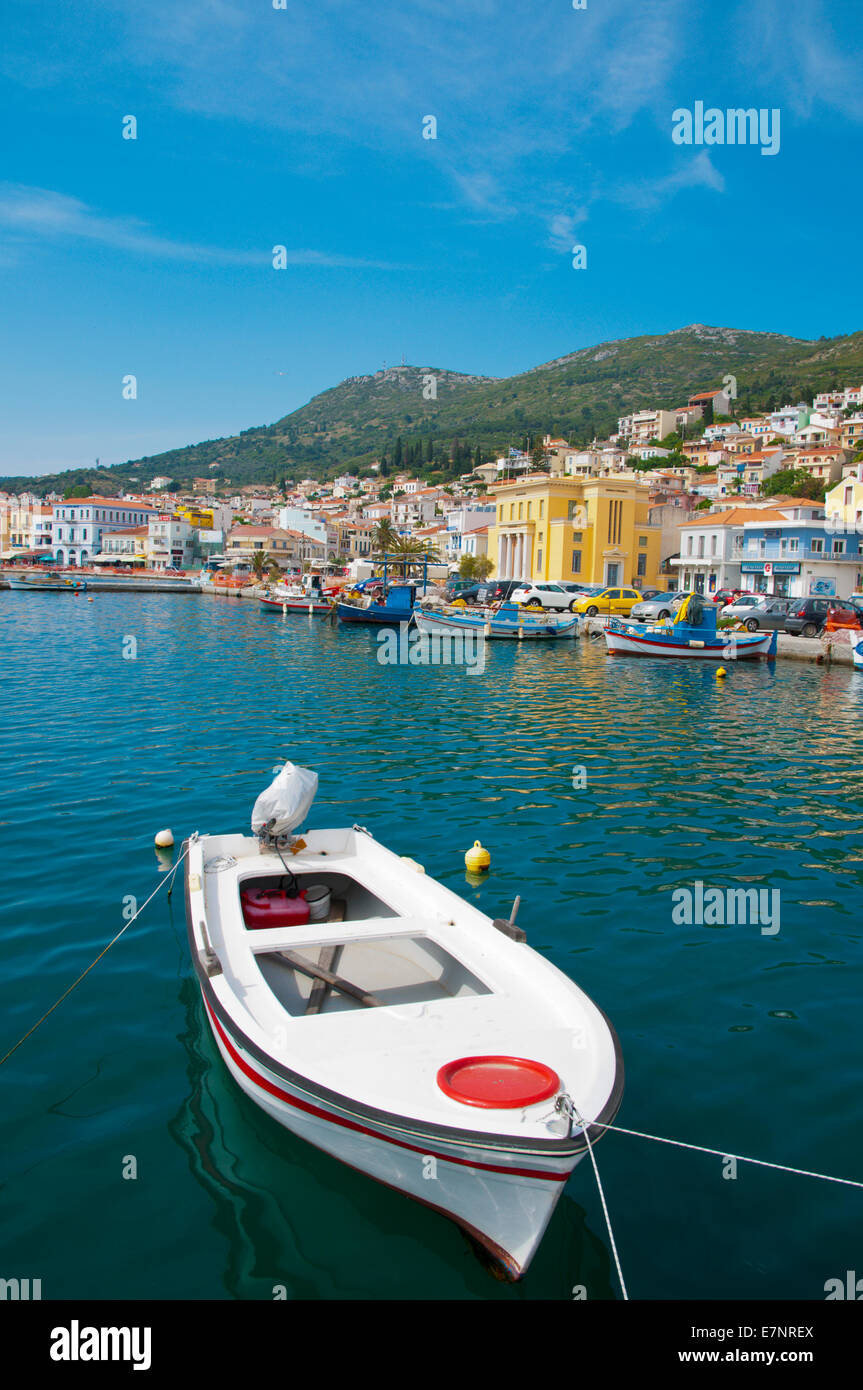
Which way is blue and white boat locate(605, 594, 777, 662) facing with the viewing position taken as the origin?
facing to the left of the viewer

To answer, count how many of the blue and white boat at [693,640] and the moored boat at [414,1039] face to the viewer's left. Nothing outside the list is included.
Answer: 1

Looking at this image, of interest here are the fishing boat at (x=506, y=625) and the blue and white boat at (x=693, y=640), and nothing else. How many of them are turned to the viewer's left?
2

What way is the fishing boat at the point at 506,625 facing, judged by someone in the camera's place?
facing to the left of the viewer

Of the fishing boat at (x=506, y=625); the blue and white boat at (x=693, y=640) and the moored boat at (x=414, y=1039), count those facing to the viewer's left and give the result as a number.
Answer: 2

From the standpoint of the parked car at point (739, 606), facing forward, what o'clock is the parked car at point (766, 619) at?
the parked car at point (766, 619) is roughly at 10 o'clock from the parked car at point (739, 606).

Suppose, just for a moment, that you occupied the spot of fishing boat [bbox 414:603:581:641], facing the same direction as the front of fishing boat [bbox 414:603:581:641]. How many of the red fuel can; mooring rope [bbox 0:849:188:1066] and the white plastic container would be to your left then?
3

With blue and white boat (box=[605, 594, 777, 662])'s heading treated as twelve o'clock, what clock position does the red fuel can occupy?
The red fuel can is roughly at 9 o'clock from the blue and white boat.

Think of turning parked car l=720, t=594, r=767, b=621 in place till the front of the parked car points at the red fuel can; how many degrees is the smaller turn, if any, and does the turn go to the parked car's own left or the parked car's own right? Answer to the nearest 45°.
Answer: approximately 45° to the parked car's own left

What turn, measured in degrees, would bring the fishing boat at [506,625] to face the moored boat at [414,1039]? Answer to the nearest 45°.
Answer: approximately 90° to its left
